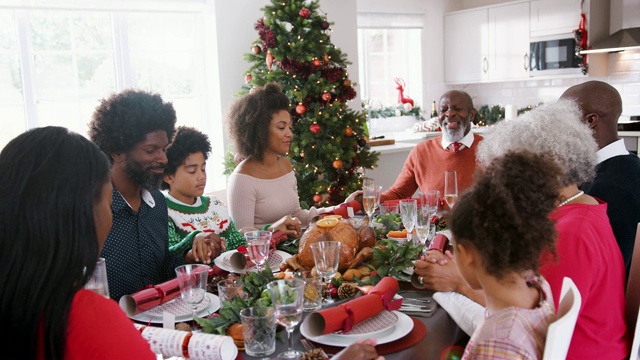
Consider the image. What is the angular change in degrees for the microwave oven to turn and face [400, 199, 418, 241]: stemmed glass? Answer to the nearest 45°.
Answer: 0° — it already faces it

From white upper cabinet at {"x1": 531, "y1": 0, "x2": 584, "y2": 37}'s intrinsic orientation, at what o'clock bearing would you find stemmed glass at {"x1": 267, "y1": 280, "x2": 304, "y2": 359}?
The stemmed glass is roughly at 12 o'clock from the white upper cabinet.

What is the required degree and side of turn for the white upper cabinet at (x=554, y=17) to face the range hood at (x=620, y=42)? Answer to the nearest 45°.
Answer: approximately 45° to its left

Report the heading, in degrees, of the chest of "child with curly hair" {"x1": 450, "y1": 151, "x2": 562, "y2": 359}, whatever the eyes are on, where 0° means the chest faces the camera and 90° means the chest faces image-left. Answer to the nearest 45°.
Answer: approximately 135°

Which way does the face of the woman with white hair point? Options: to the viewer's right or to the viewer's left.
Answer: to the viewer's left

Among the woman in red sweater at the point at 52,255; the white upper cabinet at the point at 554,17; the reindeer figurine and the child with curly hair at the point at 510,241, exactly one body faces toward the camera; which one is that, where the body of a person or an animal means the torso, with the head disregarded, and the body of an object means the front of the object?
the white upper cabinet

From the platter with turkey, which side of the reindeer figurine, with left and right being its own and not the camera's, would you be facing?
left

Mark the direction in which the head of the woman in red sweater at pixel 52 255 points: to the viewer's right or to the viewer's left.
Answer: to the viewer's right

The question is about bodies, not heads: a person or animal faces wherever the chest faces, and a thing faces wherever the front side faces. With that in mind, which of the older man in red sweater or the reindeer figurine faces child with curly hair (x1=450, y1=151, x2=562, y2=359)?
the older man in red sweater

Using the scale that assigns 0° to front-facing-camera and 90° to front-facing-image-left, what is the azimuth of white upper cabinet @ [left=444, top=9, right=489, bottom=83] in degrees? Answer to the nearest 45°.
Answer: approximately 0°

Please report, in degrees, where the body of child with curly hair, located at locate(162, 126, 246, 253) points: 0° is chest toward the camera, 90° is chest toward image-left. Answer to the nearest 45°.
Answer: approximately 315°

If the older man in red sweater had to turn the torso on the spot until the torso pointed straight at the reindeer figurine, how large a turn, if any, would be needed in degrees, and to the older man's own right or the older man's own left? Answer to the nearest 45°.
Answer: approximately 180°

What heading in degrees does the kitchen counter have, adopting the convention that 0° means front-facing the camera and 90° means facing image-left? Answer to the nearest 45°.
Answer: approximately 0°

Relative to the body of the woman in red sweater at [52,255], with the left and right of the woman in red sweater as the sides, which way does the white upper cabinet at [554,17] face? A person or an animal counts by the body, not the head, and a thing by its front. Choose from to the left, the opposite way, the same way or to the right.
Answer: the opposite way
